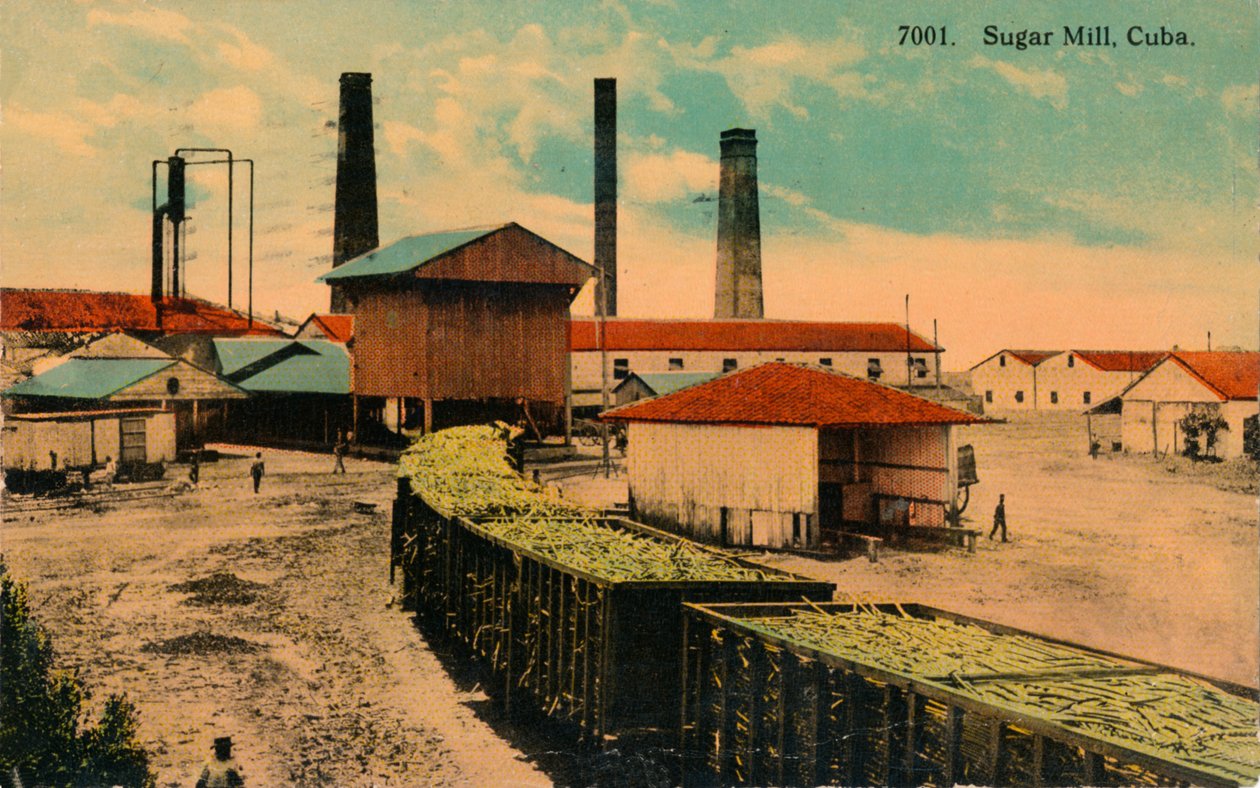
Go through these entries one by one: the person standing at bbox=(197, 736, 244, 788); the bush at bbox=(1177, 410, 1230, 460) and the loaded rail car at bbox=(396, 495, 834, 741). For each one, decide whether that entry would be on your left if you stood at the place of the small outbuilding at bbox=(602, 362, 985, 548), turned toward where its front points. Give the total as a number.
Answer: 1

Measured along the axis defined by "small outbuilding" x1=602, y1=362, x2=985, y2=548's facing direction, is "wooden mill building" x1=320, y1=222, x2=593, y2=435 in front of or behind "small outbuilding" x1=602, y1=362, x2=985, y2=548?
behind

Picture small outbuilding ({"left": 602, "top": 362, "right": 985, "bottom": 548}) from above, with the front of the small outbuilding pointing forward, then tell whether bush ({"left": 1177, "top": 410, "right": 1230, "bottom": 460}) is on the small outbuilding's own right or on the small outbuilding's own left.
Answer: on the small outbuilding's own left

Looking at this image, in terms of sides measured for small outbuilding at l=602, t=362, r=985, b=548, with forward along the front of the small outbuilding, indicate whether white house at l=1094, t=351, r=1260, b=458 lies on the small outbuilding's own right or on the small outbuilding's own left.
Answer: on the small outbuilding's own left

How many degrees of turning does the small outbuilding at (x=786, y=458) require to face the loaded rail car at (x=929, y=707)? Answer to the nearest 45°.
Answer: approximately 45° to its right

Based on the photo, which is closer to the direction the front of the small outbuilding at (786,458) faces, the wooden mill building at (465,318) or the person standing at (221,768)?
the person standing

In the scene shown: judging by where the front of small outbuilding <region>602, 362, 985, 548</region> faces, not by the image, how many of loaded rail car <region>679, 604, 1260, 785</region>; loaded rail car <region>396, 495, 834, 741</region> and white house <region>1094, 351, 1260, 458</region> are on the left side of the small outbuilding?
1

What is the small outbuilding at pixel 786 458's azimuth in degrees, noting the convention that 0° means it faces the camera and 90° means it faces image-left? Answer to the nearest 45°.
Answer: approximately 315°

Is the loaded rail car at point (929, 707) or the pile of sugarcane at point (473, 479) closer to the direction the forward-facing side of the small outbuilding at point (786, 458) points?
the loaded rail car

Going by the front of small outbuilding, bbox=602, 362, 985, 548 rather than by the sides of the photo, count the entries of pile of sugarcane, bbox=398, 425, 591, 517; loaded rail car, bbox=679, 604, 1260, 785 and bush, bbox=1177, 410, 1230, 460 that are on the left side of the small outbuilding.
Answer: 1

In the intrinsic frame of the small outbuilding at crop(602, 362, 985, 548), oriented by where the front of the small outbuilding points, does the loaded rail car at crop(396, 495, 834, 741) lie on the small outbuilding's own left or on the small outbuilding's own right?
on the small outbuilding's own right
